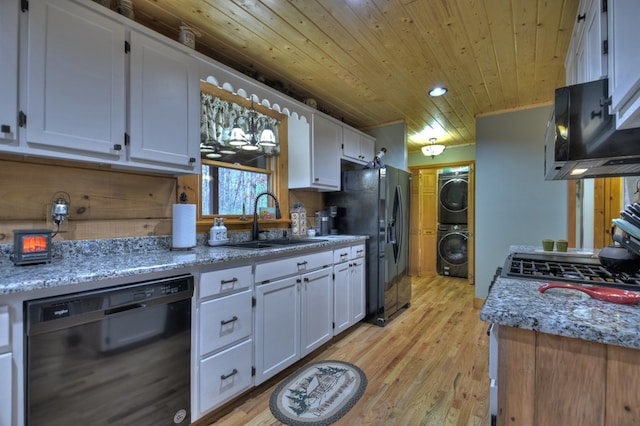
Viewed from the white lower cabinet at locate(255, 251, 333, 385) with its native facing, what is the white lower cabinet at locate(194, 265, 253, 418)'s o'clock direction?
the white lower cabinet at locate(194, 265, 253, 418) is roughly at 3 o'clock from the white lower cabinet at locate(255, 251, 333, 385).

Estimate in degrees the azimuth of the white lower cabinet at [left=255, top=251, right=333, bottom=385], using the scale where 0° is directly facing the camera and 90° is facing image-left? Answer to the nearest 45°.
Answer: approximately 315°

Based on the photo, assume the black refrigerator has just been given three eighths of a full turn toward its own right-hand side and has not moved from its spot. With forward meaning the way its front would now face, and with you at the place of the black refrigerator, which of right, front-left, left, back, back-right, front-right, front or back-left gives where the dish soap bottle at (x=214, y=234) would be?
front-left

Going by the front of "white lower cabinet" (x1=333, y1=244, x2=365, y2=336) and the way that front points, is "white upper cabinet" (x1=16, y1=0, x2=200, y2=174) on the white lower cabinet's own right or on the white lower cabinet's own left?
on the white lower cabinet's own right

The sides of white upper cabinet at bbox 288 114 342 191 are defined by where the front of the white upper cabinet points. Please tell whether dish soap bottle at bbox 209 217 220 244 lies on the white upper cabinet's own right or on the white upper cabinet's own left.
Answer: on the white upper cabinet's own right

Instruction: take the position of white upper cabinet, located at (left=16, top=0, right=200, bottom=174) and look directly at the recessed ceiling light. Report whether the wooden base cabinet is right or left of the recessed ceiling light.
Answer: right

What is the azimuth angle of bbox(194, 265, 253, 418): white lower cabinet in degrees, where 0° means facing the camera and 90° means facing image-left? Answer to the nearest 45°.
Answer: approximately 315°

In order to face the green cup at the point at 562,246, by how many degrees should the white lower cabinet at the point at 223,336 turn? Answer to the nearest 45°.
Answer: approximately 45° to its left

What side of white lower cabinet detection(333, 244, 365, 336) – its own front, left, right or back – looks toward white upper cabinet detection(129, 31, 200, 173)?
right
